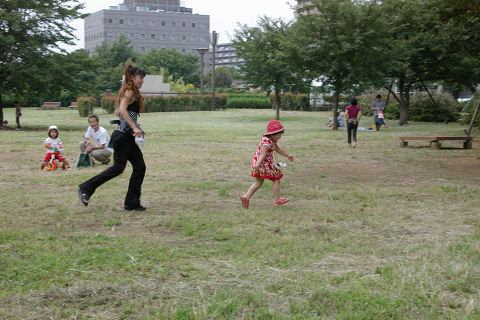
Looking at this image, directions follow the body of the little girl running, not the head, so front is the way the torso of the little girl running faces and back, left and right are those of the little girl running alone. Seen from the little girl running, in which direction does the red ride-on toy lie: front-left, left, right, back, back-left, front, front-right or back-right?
back-left

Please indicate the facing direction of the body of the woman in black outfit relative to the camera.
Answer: to the viewer's right

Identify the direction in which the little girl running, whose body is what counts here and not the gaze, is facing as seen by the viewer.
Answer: to the viewer's right

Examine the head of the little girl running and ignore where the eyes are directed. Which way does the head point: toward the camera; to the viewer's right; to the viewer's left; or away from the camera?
to the viewer's right

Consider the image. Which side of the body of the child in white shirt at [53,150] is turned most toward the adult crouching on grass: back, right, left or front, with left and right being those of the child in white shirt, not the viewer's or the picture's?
left

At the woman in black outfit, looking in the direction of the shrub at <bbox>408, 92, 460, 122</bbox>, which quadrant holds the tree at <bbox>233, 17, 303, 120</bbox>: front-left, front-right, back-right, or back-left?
front-left

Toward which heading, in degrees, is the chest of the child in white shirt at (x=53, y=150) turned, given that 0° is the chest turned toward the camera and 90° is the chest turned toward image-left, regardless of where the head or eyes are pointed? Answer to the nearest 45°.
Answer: approximately 0°

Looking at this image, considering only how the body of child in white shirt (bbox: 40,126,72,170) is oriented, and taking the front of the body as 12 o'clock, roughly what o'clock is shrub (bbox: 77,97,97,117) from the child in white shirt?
The shrub is roughly at 6 o'clock from the child in white shirt.

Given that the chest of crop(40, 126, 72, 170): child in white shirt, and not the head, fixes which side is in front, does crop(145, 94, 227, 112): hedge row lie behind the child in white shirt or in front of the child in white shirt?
behind

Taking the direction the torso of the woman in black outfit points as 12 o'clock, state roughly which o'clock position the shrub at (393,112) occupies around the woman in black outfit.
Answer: The shrub is roughly at 10 o'clock from the woman in black outfit.

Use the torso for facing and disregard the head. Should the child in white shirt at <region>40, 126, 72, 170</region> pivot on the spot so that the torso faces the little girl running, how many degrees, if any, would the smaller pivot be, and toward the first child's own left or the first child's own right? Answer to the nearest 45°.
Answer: approximately 45° to the first child's own left

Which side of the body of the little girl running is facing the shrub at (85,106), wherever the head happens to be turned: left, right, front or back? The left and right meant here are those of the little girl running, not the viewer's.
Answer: left

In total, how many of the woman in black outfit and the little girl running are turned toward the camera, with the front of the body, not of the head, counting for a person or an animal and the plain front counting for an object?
0

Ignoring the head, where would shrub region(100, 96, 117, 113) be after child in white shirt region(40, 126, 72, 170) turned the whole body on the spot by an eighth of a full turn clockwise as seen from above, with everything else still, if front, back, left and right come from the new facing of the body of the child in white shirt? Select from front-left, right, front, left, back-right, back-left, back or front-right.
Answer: back-right

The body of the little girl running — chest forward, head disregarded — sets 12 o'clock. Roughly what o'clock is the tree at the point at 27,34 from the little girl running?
The tree is roughly at 8 o'clock from the little girl running.

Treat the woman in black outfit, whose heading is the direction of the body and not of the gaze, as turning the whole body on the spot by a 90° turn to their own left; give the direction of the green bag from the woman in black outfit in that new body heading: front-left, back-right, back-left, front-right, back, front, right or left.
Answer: front

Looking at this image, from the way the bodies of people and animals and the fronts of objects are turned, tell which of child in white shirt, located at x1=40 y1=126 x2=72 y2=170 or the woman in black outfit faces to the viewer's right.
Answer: the woman in black outfit
